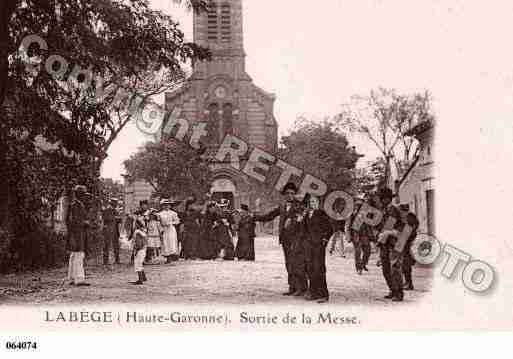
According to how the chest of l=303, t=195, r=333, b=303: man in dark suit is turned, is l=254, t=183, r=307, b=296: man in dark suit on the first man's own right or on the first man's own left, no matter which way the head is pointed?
on the first man's own right

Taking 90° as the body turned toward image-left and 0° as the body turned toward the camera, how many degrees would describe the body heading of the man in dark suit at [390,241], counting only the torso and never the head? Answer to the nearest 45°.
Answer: approximately 45°

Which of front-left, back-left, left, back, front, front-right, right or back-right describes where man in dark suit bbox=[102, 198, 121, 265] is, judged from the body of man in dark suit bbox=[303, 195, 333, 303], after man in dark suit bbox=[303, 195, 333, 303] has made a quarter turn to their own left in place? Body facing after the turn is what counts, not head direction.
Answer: back

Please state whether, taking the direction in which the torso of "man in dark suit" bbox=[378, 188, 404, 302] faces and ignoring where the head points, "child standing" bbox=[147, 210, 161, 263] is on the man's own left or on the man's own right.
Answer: on the man's own right

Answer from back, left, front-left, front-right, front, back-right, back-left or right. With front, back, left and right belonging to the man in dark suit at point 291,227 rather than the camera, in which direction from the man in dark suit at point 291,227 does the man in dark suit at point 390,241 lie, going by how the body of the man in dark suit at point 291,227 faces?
left

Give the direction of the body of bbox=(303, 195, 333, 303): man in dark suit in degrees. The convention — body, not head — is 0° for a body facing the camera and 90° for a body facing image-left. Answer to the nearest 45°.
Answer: approximately 45°

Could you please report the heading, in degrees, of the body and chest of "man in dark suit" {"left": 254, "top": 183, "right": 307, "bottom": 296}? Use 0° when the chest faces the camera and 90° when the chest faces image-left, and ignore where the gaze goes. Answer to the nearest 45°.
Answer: approximately 0°

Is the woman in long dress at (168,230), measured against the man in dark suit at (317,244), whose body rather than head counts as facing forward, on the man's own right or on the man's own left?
on the man's own right
